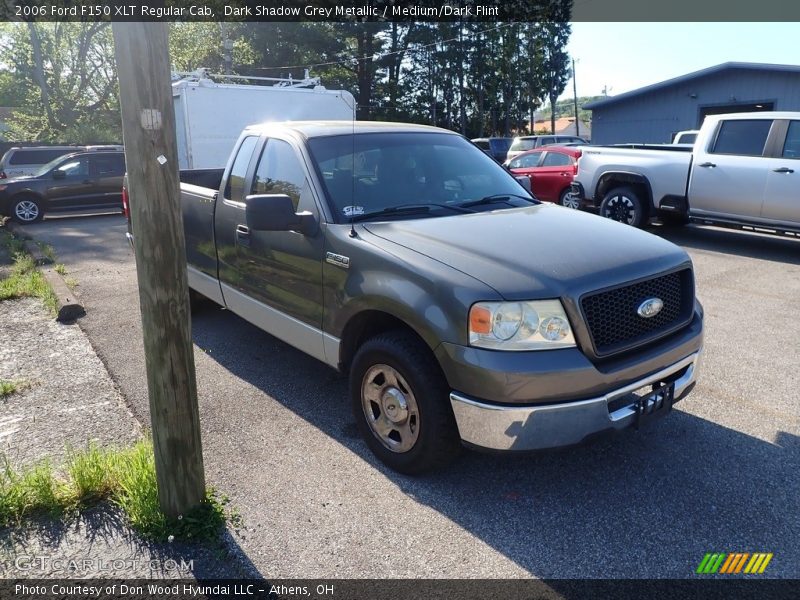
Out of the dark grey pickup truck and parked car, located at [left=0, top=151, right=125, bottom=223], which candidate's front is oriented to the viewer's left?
the parked car

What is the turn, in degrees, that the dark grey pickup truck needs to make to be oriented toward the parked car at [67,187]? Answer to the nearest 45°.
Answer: approximately 180°

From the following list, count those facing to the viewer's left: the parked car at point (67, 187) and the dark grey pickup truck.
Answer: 1

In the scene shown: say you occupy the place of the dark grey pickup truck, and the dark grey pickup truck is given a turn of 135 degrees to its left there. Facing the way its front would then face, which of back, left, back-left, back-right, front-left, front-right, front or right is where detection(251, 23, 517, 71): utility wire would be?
front

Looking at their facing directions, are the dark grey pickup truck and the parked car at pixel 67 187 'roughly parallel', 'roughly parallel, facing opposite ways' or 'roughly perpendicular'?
roughly perpendicular

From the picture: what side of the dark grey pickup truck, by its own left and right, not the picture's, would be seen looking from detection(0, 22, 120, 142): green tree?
back

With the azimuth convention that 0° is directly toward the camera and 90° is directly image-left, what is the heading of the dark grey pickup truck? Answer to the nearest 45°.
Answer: approximately 315°

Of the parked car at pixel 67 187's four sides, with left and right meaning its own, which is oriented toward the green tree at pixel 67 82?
right

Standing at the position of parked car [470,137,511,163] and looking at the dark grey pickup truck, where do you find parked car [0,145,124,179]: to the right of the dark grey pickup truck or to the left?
right

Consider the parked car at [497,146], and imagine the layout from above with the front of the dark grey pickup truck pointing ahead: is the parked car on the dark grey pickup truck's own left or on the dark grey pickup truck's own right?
on the dark grey pickup truck's own left

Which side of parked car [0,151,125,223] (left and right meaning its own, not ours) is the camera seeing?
left
